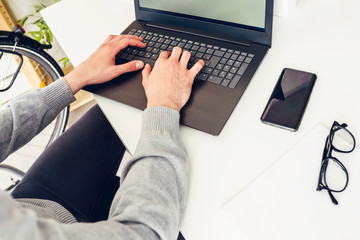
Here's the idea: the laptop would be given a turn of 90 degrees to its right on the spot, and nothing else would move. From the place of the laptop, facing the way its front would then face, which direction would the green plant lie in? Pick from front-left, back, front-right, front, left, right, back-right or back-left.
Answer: front

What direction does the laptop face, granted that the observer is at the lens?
facing the viewer and to the left of the viewer

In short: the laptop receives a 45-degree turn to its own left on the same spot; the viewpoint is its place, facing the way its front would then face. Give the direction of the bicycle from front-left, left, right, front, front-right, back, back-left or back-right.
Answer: back-right
